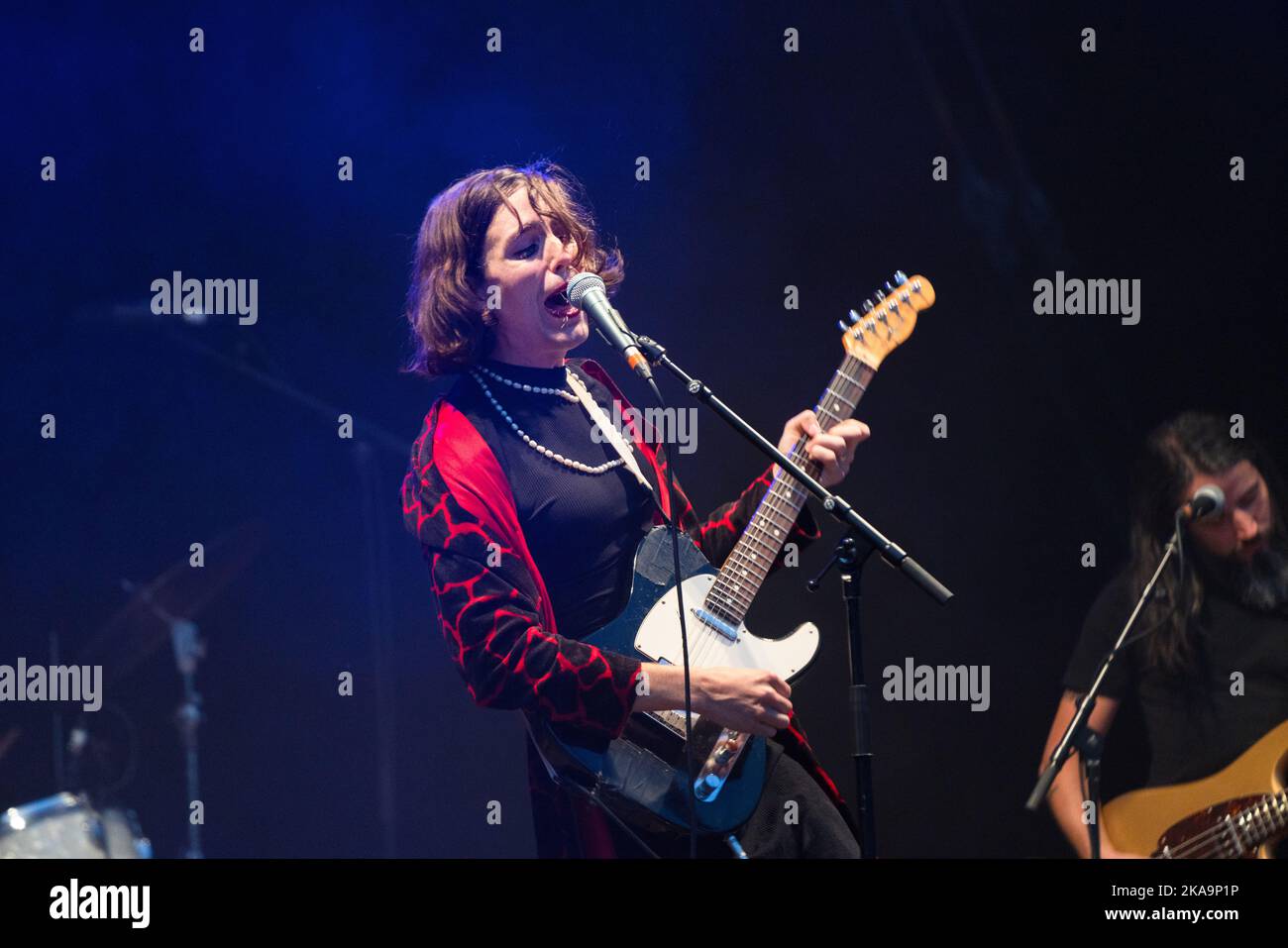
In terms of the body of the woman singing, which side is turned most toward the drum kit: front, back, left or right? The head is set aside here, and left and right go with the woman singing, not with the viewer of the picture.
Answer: back

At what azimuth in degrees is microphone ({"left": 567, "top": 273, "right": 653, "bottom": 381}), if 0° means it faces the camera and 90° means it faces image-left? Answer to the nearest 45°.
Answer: approximately 90°

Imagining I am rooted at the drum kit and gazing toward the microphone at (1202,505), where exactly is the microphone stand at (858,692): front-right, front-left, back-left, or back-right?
front-right

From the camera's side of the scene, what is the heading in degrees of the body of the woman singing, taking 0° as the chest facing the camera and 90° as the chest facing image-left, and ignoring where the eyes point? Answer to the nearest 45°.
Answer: approximately 315°

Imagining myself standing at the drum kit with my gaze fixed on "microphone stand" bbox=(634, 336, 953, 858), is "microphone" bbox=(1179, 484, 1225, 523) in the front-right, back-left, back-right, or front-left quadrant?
front-left

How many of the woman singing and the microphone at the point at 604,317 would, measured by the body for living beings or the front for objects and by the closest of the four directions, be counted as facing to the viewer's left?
1

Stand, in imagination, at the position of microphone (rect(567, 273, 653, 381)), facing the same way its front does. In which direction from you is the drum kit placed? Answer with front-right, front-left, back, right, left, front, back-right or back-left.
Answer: front-right
